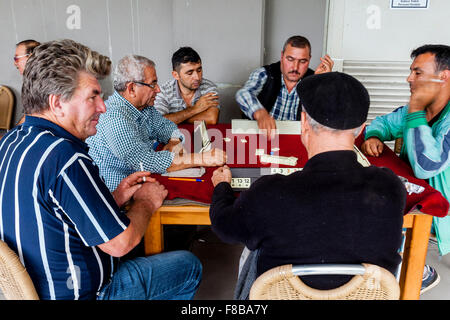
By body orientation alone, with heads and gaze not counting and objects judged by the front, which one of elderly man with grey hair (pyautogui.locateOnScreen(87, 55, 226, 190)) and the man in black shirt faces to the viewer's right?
the elderly man with grey hair

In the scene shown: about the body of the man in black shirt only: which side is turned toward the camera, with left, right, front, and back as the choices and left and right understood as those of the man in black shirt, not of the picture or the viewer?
back

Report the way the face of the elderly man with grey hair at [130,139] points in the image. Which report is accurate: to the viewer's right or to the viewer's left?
to the viewer's right

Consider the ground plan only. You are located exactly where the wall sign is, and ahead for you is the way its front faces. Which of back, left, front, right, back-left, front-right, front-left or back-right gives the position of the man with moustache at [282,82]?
front-right

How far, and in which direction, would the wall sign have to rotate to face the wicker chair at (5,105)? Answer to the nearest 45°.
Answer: approximately 90° to its right

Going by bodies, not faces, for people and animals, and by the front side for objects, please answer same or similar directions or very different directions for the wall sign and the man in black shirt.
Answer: very different directions

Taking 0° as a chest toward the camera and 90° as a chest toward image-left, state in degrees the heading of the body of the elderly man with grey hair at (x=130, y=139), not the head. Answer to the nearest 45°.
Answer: approximately 270°

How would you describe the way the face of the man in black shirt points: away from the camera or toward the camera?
away from the camera

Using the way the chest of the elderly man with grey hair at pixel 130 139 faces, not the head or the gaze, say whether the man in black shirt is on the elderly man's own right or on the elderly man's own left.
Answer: on the elderly man's own right
